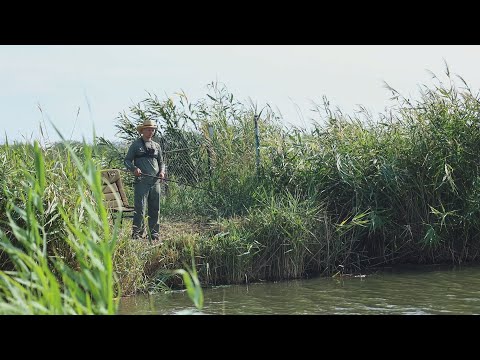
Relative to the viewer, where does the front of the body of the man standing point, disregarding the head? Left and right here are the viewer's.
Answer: facing the viewer and to the right of the viewer
